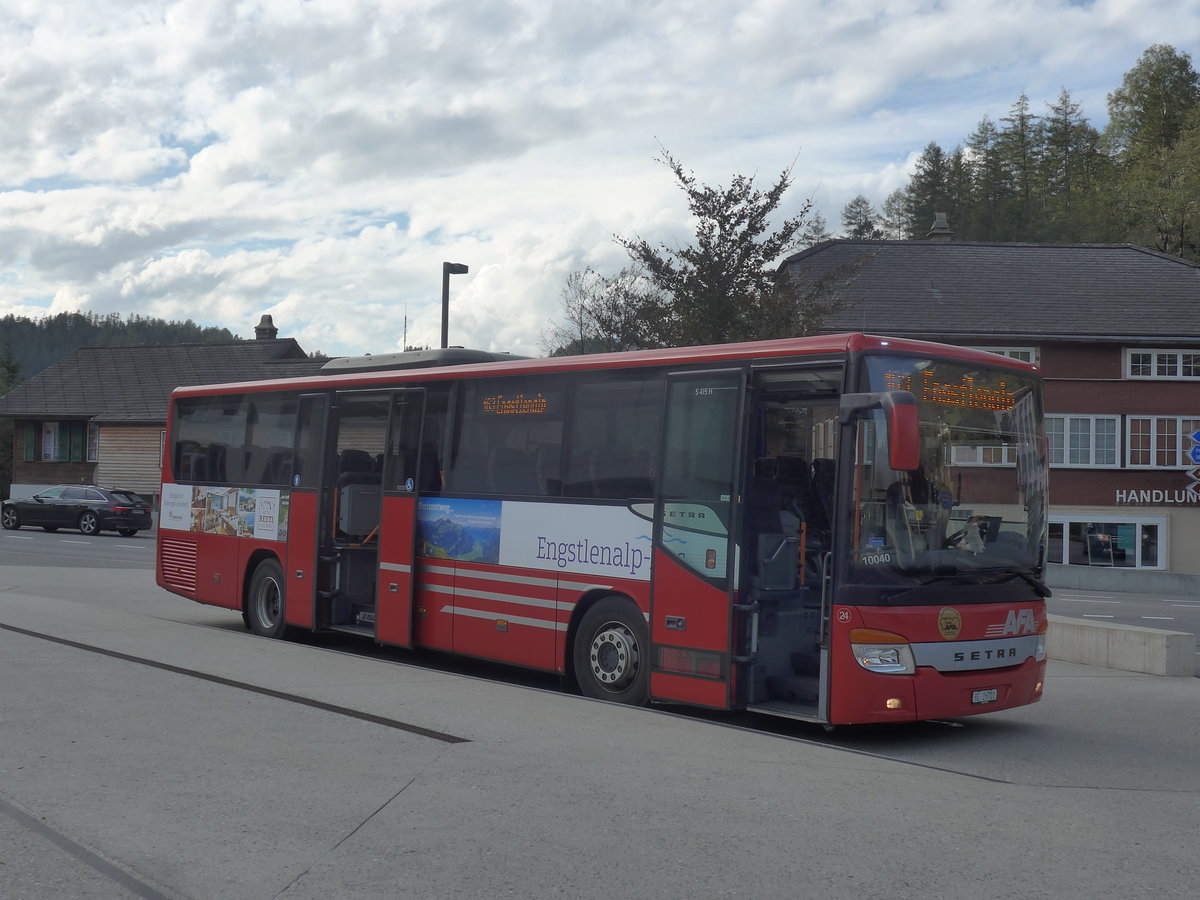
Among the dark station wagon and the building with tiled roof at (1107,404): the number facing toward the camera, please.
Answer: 1

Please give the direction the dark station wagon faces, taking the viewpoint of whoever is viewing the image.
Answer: facing away from the viewer and to the left of the viewer

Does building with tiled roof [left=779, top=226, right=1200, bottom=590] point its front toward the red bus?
yes

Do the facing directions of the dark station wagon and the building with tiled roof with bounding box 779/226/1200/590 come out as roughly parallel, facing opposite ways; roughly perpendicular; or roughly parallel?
roughly perpendicular

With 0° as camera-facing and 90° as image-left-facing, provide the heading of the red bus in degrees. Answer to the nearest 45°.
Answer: approximately 315°

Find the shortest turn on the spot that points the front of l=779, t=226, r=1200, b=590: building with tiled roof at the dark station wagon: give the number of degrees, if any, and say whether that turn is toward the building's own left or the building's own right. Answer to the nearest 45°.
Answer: approximately 90° to the building's own right

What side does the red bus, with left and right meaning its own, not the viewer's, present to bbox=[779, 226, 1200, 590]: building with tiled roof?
left

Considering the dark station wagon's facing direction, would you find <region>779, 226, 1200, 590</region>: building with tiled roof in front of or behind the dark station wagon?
behind

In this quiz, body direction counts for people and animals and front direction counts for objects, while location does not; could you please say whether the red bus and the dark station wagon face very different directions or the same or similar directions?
very different directions

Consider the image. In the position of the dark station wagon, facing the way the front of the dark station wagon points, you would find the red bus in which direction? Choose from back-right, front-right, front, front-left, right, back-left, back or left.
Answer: back-left

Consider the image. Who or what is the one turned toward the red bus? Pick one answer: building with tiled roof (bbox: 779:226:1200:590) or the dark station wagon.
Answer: the building with tiled roof

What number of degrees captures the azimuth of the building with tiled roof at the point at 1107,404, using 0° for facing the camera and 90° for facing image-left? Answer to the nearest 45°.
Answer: approximately 0°

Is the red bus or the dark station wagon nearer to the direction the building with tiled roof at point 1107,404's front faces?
the red bus
